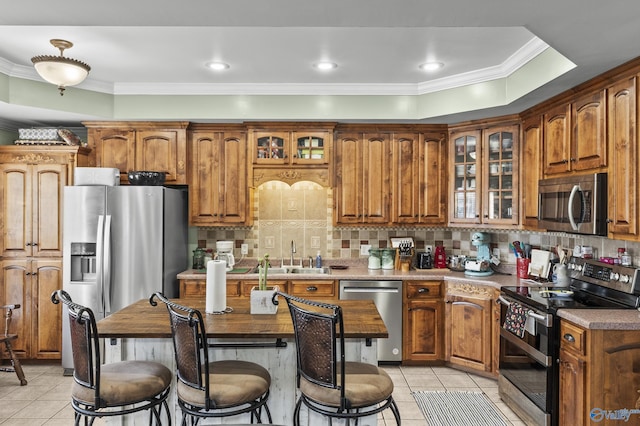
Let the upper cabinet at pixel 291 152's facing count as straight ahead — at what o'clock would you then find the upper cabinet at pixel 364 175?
the upper cabinet at pixel 364 175 is roughly at 9 o'clock from the upper cabinet at pixel 291 152.

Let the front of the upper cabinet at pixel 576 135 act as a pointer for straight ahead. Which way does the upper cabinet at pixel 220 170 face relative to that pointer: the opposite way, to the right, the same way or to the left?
to the left

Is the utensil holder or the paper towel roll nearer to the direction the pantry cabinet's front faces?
the paper towel roll

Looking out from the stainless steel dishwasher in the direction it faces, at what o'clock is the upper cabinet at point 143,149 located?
The upper cabinet is roughly at 3 o'clock from the stainless steel dishwasher.

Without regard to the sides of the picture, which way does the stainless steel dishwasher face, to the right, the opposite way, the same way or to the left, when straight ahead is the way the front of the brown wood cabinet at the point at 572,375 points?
to the left

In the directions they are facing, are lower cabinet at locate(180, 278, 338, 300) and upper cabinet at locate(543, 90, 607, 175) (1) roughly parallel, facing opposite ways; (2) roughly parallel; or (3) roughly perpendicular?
roughly perpendicular

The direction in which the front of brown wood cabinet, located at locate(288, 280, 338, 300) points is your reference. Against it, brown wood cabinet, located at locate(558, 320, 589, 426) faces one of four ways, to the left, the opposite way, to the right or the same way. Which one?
to the right

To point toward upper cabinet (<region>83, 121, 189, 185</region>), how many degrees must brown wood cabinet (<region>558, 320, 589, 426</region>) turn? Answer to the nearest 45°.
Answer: approximately 45° to its right

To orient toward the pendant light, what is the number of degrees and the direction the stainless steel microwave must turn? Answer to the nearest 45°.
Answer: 0° — it already faces it

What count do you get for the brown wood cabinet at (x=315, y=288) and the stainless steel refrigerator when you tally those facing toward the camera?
2

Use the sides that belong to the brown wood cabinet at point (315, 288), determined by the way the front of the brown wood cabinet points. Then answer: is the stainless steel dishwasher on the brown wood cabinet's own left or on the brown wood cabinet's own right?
on the brown wood cabinet's own left
